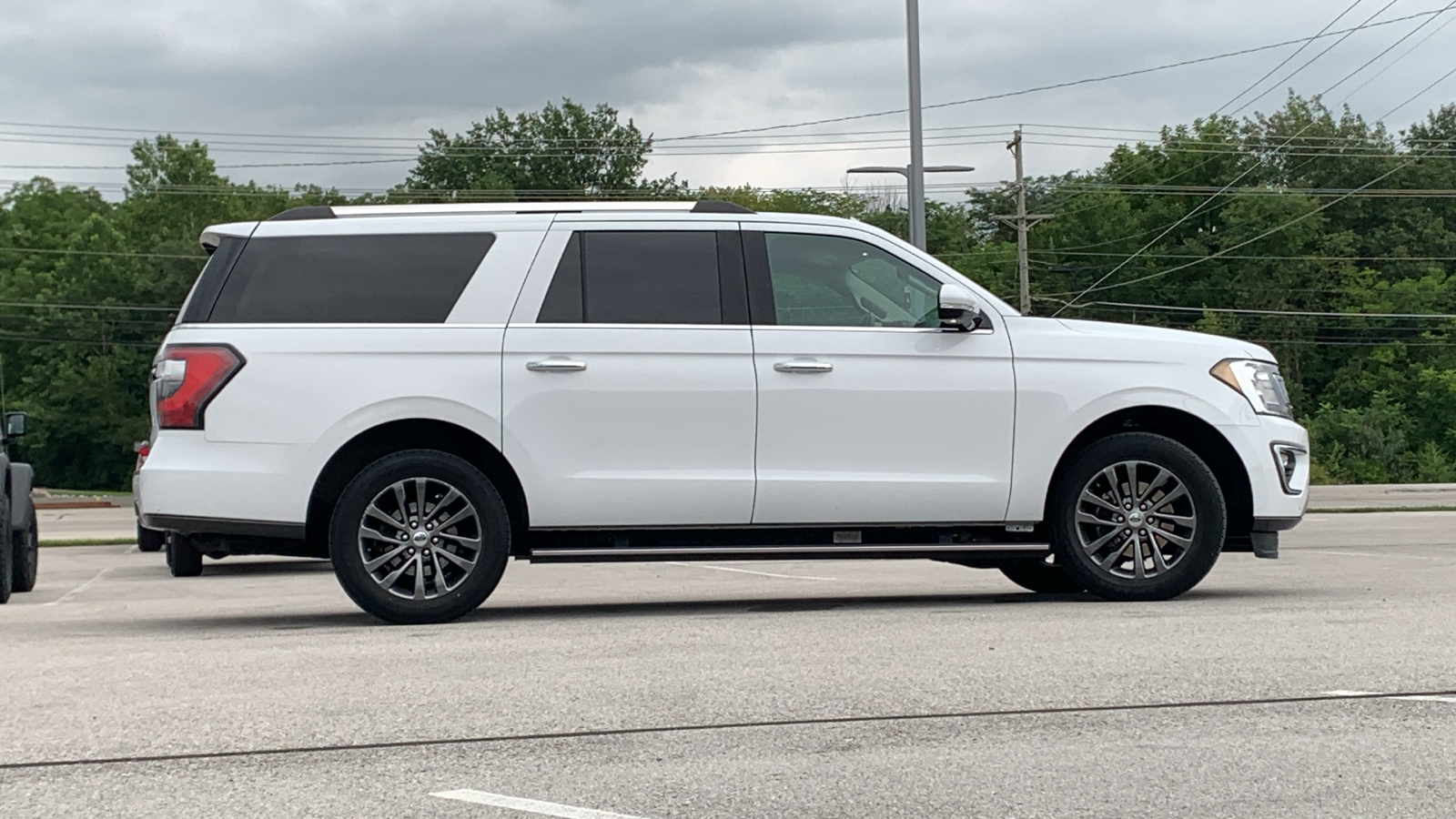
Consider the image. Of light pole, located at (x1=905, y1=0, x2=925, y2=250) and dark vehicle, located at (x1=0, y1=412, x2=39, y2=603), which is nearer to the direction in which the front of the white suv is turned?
the light pole

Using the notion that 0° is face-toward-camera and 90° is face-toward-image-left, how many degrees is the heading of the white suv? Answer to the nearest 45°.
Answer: approximately 270°

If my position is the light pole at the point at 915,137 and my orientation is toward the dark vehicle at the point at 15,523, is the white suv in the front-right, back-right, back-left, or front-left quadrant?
front-left

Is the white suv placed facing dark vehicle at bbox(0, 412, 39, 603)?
no

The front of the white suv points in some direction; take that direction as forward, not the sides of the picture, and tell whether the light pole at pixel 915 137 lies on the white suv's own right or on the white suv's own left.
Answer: on the white suv's own left

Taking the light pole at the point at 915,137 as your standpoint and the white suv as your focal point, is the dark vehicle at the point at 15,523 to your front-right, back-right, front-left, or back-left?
front-right
